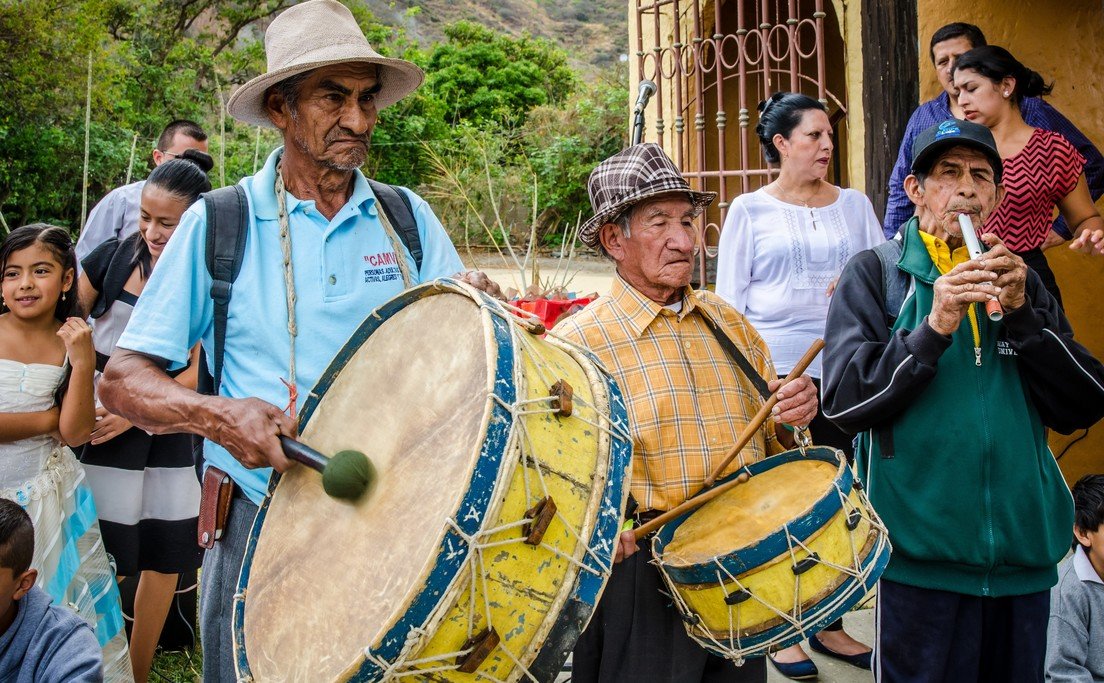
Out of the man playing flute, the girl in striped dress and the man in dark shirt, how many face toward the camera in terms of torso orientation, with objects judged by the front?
3

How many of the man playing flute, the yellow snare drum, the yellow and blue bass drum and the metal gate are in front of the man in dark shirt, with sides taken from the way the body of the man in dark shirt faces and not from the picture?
3

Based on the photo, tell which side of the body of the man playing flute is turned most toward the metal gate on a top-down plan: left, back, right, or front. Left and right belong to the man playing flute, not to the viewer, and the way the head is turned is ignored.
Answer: back

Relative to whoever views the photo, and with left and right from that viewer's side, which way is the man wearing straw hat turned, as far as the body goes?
facing the viewer and to the right of the viewer

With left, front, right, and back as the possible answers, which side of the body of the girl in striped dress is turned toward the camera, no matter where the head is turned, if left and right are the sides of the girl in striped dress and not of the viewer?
front

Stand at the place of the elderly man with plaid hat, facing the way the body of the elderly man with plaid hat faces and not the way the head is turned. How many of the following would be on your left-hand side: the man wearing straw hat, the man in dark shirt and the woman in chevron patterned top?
2

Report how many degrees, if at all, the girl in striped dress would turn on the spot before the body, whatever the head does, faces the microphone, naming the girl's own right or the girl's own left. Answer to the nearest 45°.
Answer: approximately 90° to the girl's own left

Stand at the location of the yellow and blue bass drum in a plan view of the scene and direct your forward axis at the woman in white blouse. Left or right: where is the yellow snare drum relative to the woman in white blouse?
right

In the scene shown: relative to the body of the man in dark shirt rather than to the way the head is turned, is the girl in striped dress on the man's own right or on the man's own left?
on the man's own right

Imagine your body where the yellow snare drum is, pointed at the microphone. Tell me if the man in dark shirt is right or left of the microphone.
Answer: right

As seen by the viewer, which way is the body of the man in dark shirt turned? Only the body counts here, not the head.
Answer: toward the camera

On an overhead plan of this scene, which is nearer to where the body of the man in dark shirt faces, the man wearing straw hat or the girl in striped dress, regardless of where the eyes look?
the man wearing straw hat

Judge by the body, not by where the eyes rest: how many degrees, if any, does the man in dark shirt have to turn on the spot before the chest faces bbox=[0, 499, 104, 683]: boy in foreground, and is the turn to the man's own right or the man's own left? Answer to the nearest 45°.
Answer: approximately 45° to the man's own right

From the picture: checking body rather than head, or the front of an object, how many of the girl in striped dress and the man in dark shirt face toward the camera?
2

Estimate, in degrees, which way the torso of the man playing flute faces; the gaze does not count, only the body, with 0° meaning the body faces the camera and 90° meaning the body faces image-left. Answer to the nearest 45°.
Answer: approximately 0°

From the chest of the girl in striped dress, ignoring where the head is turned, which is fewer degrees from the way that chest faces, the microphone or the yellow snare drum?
the yellow snare drum

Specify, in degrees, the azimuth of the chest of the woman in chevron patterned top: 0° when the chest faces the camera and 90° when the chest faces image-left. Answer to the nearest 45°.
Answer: approximately 45°
